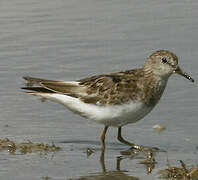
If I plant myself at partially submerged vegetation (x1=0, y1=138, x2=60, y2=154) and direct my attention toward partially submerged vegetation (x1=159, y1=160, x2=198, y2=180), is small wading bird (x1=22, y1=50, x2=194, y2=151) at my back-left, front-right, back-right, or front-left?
front-left

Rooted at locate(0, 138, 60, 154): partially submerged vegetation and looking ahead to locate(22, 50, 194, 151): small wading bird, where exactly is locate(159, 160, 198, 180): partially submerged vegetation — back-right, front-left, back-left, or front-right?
front-right

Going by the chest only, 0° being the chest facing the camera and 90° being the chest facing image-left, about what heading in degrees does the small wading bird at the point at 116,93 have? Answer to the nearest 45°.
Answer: approximately 270°

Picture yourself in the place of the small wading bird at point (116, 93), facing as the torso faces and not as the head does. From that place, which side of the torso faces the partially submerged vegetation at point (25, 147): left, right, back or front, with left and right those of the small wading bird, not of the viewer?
back
